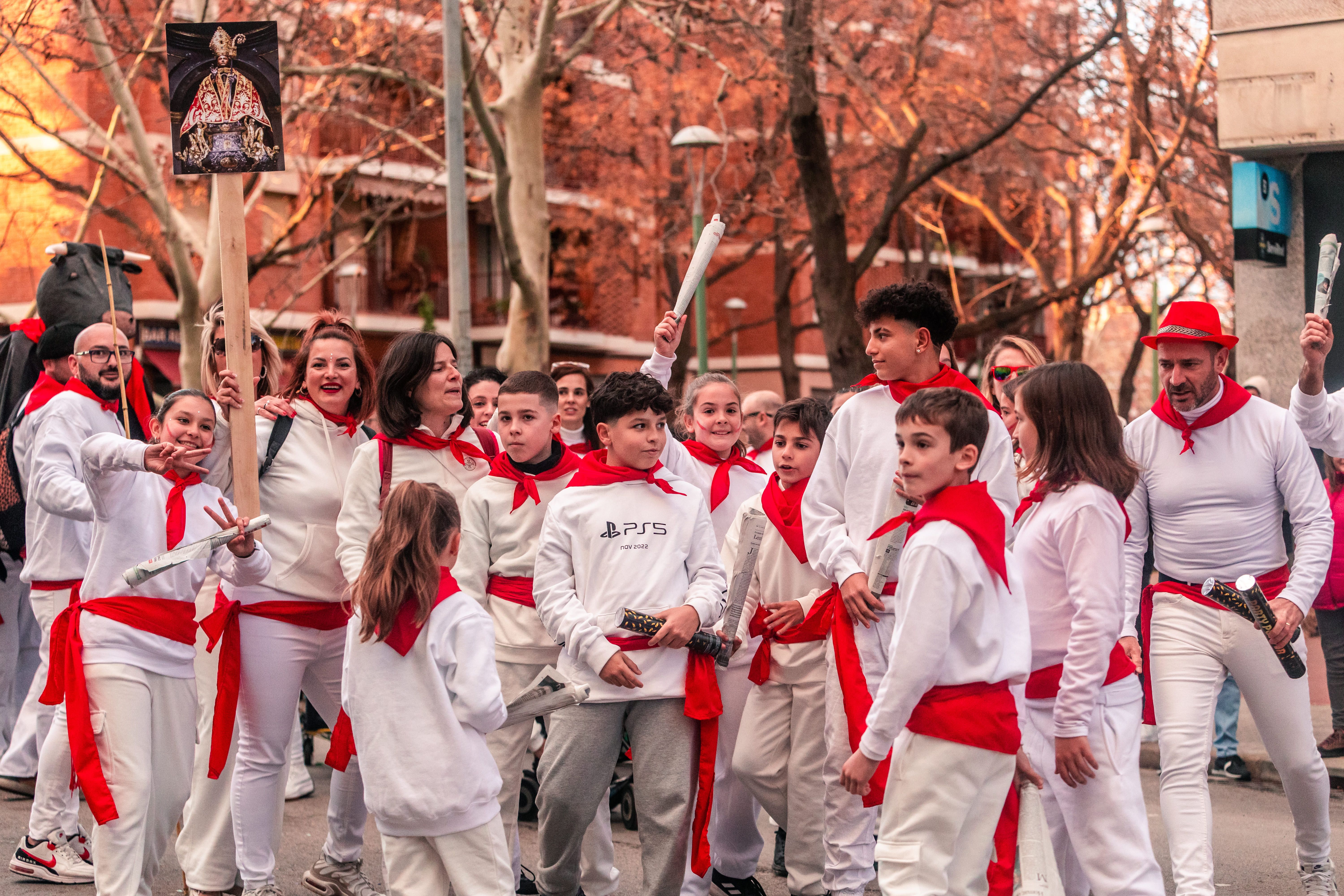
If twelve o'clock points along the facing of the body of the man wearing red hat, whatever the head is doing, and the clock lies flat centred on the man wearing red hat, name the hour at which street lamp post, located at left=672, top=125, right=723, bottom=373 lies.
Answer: The street lamp post is roughly at 5 o'clock from the man wearing red hat.

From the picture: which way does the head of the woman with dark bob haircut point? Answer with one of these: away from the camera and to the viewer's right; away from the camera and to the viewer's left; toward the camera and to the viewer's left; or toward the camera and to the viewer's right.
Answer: toward the camera and to the viewer's right

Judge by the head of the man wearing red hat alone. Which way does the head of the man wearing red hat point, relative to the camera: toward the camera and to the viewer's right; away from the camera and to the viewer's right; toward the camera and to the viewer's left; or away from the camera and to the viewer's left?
toward the camera and to the viewer's left

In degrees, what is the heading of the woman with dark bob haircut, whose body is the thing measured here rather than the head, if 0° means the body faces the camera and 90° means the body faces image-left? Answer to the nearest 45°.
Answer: approximately 315°

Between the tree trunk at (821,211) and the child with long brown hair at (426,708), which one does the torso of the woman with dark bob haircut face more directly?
the child with long brown hair

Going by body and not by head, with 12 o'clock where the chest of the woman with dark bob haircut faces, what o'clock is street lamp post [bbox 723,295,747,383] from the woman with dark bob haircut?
The street lamp post is roughly at 8 o'clock from the woman with dark bob haircut.

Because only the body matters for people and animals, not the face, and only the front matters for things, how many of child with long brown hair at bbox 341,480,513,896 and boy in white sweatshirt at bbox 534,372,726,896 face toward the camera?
1

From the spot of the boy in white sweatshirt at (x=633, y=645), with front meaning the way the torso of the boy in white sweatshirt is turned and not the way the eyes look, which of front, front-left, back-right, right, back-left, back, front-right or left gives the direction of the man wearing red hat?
left

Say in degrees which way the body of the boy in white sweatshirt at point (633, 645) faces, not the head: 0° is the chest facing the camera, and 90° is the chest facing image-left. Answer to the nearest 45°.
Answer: approximately 0°

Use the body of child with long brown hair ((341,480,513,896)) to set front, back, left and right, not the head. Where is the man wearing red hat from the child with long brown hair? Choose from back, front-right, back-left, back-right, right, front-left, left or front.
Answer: front-right

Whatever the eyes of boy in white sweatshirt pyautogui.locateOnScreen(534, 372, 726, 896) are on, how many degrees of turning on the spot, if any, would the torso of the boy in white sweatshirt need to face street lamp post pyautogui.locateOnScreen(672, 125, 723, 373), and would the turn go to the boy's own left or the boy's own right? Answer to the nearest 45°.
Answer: approximately 180°

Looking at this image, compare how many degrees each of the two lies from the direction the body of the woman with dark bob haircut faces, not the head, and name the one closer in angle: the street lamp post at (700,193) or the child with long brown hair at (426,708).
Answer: the child with long brown hair

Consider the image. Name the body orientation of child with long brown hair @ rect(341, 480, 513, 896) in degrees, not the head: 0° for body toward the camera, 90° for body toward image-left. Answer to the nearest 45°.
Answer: approximately 225°

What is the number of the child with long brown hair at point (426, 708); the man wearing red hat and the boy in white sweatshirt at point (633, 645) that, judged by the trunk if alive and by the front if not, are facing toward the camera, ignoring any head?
2

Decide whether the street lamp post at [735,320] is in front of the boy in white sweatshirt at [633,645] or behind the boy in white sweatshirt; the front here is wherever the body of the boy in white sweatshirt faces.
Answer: behind

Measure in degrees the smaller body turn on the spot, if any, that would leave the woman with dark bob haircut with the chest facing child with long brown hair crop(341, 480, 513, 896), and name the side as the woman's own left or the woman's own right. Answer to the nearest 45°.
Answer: approximately 45° to the woman's own right

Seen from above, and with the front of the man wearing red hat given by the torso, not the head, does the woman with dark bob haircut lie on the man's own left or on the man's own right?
on the man's own right
